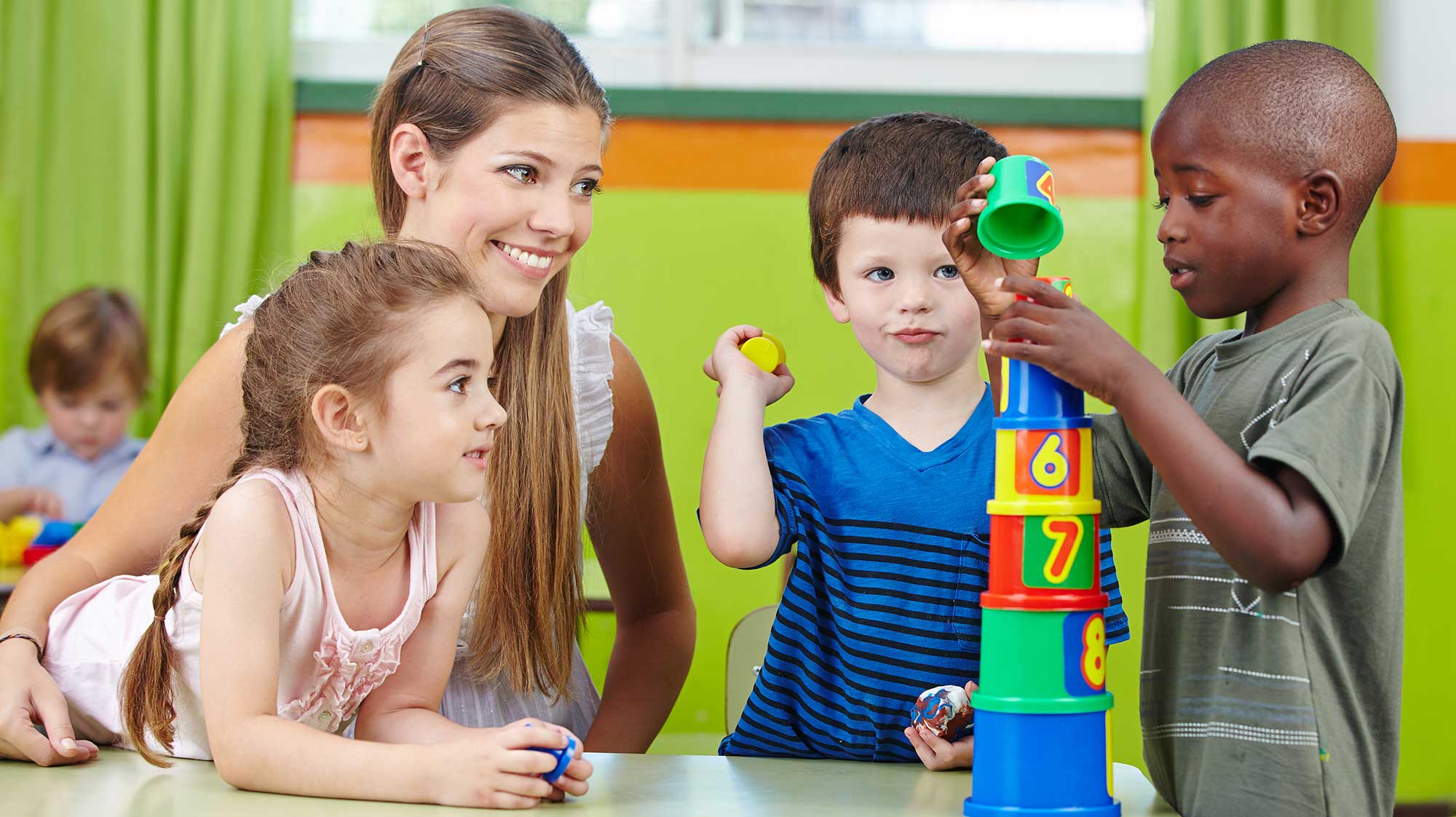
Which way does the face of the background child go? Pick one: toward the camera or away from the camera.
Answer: toward the camera

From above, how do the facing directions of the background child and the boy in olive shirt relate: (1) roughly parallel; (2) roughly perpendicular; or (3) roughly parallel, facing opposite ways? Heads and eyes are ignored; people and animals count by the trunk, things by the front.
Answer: roughly perpendicular

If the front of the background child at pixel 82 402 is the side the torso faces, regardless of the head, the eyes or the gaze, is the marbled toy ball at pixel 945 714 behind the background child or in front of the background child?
in front

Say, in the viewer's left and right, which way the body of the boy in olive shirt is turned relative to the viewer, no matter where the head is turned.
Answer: facing the viewer and to the left of the viewer

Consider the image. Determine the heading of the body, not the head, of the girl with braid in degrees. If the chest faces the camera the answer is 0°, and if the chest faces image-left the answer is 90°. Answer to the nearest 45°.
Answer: approximately 315°

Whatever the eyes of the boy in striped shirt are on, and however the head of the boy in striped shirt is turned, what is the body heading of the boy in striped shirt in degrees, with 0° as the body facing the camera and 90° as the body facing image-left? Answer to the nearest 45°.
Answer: approximately 0°

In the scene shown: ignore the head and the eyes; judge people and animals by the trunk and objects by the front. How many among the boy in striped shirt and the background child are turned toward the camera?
2

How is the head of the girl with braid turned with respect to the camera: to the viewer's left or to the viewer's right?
to the viewer's right

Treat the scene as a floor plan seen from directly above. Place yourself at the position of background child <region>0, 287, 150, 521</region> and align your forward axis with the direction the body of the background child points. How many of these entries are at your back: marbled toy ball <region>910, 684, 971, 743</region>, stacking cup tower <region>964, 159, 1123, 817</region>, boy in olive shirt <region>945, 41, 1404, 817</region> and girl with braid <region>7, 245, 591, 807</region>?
0

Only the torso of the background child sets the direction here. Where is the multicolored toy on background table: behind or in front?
in front

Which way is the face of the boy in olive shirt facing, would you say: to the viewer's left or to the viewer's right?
to the viewer's left

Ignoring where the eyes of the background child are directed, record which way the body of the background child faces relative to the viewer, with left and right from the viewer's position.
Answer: facing the viewer
